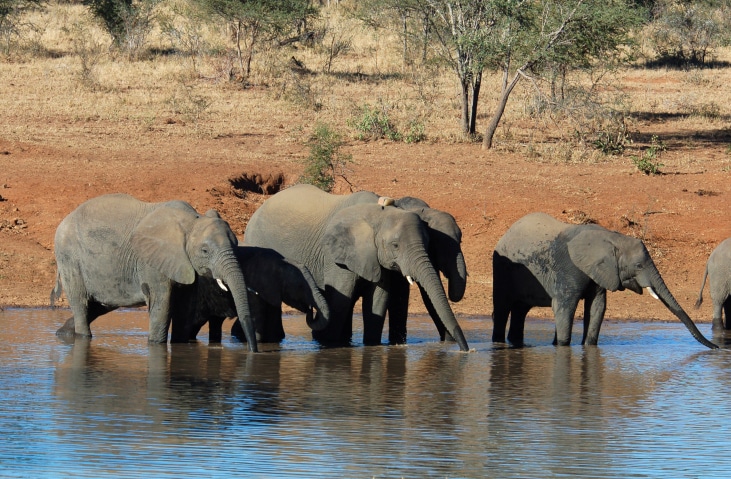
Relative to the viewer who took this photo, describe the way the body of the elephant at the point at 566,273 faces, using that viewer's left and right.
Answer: facing to the right of the viewer

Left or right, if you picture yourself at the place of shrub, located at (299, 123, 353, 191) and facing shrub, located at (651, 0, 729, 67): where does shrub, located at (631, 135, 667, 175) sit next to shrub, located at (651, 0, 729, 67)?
right

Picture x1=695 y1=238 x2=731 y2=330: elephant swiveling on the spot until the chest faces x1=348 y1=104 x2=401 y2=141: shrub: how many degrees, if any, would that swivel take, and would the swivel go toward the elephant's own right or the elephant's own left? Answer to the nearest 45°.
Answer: approximately 135° to the elephant's own left

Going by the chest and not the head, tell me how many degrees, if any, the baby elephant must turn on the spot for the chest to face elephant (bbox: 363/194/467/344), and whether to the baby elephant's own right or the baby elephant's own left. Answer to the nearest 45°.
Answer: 0° — it already faces it

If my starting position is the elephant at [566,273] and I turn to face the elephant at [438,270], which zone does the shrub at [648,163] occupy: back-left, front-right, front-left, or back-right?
back-right

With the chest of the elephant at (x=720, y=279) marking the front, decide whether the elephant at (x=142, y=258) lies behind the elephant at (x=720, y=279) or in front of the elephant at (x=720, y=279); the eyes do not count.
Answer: behind

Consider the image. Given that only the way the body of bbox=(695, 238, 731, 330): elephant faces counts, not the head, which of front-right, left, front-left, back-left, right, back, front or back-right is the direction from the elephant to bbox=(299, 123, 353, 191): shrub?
back-left

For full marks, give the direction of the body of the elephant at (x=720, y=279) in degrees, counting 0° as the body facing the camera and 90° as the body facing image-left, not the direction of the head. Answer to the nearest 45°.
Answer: approximately 270°

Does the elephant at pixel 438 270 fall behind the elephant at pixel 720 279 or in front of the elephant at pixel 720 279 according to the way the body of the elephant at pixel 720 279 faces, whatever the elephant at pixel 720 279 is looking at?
behind

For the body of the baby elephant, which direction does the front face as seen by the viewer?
to the viewer's right
